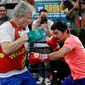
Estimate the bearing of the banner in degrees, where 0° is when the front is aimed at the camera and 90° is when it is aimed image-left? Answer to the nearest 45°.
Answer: approximately 0°

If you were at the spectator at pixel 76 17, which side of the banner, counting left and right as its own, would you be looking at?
front

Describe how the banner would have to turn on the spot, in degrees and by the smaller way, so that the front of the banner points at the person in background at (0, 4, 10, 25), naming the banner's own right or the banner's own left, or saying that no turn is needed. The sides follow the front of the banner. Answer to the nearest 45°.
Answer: approximately 45° to the banner's own right
